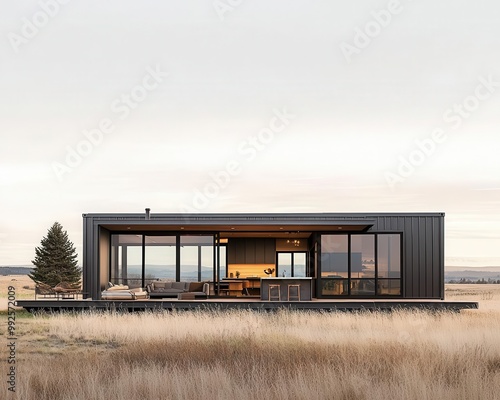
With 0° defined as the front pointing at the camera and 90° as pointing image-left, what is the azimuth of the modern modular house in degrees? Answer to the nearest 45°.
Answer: approximately 0°

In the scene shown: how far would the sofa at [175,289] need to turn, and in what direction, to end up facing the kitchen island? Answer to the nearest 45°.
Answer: approximately 45° to its left

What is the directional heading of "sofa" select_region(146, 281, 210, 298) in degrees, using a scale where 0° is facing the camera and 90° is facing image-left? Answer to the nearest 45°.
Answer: approximately 0°

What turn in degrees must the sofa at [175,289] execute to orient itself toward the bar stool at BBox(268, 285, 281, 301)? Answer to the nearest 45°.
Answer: approximately 45° to its left

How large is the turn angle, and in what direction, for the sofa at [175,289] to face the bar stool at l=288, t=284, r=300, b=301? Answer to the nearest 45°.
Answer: approximately 45° to its left
